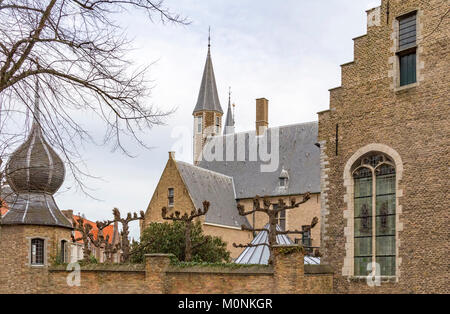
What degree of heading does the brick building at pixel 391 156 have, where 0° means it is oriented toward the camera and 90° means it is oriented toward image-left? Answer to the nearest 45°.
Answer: approximately 0°

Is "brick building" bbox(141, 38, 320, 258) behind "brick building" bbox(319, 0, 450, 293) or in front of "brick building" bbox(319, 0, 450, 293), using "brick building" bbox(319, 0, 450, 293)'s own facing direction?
behind

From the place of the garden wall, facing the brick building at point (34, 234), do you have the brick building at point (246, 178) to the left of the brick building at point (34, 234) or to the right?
right

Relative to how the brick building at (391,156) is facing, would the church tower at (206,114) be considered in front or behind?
behind

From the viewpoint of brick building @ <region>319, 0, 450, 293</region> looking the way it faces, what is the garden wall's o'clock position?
The garden wall is roughly at 2 o'clock from the brick building.

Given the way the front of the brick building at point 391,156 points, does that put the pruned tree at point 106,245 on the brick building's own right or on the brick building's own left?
on the brick building's own right

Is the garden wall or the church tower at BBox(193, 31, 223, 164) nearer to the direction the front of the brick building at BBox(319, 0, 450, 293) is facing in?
the garden wall

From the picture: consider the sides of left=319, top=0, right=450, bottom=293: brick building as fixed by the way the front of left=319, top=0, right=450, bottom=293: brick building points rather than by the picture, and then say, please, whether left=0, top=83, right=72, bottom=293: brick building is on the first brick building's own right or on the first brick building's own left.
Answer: on the first brick building's own right
